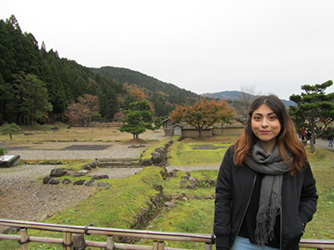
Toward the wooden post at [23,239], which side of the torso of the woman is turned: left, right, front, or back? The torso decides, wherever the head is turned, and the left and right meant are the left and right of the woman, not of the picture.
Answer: right

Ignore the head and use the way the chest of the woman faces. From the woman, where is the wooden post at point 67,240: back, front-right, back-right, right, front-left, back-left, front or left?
right

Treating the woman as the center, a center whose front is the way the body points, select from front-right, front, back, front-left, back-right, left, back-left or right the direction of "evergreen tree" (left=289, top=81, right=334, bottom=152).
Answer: back

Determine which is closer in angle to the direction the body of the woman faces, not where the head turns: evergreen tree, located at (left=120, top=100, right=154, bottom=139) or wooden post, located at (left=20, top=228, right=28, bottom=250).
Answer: the wooden post

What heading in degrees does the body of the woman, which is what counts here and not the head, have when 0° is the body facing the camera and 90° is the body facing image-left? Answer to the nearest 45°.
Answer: approximately 0°

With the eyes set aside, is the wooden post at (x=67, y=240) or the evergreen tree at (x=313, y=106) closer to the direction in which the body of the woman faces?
the wooden post

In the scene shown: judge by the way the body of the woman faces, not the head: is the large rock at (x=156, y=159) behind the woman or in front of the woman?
behind

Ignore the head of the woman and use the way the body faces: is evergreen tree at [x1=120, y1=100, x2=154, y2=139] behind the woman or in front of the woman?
behind

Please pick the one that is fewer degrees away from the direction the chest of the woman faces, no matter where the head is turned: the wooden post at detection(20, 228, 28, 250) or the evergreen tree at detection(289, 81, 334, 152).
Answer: the wooden post
